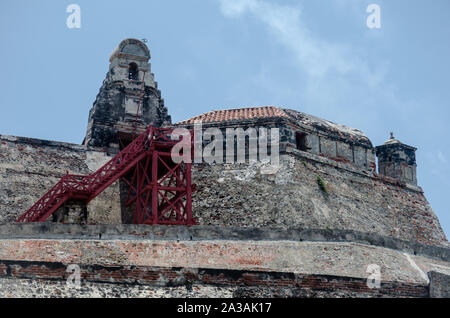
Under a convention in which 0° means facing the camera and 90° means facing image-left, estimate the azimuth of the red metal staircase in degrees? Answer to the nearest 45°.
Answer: approximately 90°
